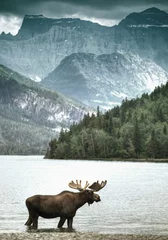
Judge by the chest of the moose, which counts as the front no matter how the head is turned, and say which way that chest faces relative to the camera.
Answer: to the viewer's right
